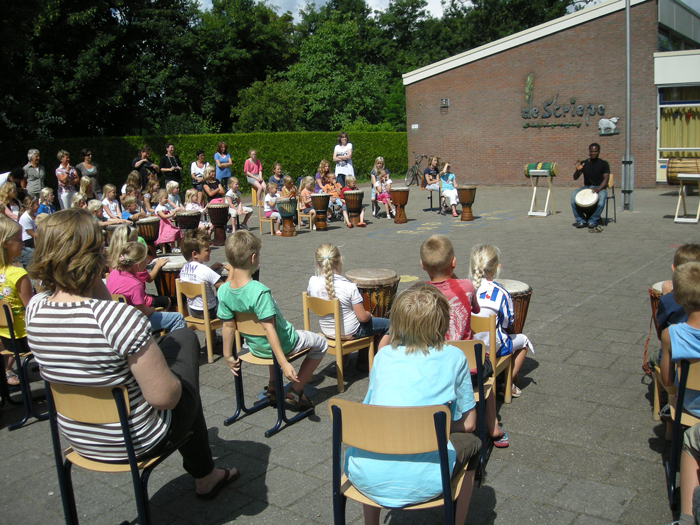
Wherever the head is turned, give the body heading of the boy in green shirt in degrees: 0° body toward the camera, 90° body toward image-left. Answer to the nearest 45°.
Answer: approximately 225°

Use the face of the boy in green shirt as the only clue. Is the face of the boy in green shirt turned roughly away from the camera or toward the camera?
away from the camera

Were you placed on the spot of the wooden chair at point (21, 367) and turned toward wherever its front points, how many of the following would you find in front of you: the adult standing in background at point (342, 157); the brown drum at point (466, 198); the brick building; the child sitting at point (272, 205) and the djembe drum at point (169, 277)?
5

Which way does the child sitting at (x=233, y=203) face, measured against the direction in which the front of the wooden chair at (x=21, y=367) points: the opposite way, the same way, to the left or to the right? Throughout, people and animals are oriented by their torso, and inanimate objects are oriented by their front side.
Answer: to the right

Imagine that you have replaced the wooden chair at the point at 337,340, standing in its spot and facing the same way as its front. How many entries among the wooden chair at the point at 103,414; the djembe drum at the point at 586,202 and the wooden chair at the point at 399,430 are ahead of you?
1

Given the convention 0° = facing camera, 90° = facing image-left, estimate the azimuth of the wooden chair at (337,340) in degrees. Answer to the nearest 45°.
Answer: approximately 225°

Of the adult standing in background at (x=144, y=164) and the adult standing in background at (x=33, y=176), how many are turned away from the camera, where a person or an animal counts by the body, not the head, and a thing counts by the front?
0

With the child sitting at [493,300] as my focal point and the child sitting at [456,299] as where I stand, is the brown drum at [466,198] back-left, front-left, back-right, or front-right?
front-left

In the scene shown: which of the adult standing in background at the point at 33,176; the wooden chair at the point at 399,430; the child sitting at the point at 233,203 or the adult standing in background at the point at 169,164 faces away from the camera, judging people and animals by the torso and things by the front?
the wooden chair

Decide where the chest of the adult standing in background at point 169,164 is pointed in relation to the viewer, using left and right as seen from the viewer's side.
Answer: facing the viewer and to the right of the viewer

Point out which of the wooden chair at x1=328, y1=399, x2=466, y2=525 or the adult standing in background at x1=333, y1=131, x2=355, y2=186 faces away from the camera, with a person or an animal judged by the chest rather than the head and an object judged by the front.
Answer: the wooden chair

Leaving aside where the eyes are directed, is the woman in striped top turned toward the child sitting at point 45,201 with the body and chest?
no

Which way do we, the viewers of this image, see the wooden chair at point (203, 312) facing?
facing away from the viewer and to the right of the viewer

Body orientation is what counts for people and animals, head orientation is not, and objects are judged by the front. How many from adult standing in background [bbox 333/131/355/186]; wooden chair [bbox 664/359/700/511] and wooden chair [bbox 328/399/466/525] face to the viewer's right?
0

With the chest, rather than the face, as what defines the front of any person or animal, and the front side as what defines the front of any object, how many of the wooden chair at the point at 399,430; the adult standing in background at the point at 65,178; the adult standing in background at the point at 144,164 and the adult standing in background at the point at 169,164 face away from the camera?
1

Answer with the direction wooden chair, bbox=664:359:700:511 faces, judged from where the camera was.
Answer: facing away from the viewer and to the left of the viewer

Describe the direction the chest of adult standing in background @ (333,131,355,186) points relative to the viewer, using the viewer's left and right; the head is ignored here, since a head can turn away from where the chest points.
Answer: facing the viewer

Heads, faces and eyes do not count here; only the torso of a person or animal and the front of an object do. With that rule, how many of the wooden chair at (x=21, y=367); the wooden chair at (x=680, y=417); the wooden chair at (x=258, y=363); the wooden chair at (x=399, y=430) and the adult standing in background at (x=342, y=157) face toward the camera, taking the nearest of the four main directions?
1

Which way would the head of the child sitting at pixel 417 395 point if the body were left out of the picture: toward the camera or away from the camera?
away from the camera

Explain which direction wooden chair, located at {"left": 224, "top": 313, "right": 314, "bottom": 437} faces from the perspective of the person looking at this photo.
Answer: facing away from the viewer and to the right of the viewer

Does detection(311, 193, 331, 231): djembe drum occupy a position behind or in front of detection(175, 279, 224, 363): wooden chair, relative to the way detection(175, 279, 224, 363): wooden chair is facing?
in front

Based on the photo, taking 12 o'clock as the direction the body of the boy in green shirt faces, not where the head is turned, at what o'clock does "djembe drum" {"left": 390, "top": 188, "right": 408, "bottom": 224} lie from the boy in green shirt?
The djembe drum is roughly at 11 o'clock from the boy in green shirt.
